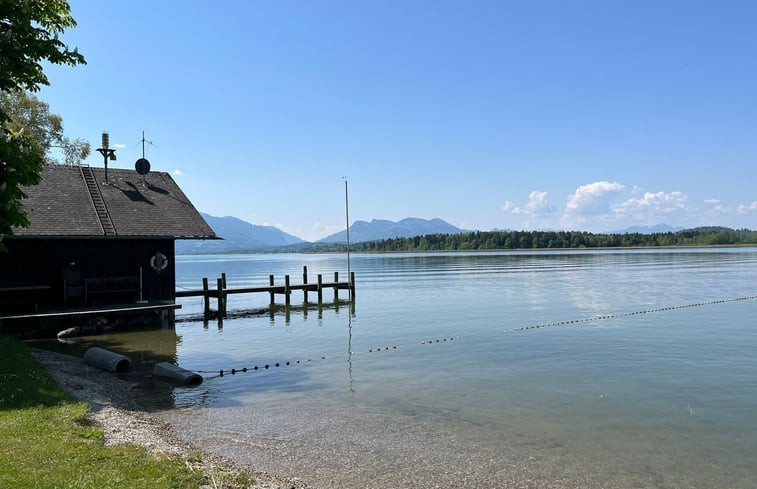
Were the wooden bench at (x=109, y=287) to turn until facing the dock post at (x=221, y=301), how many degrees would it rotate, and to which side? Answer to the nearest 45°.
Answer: approximately 135° to its left

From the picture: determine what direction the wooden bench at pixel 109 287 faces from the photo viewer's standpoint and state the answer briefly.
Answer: facing the viewer

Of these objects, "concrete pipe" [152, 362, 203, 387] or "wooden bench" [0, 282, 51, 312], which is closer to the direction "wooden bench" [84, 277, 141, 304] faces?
the concrete pipe

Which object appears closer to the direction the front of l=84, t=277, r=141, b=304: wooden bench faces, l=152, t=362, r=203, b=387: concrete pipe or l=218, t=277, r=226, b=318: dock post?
the concrete pipe

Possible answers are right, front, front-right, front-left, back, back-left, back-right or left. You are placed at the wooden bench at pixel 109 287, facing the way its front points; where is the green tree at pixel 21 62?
front

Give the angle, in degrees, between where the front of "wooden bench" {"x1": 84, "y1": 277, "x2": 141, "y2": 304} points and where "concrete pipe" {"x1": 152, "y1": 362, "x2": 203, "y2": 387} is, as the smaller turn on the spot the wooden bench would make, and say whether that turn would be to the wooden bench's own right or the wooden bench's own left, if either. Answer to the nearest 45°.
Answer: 0° — it already faces it

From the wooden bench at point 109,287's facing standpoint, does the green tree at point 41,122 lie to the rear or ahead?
to the rear

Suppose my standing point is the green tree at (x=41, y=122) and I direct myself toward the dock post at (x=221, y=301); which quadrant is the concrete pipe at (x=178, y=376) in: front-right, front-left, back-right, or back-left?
front-right

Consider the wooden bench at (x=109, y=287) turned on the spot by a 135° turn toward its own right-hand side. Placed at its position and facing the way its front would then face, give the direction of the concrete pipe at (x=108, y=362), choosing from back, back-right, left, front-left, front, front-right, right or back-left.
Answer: back-left

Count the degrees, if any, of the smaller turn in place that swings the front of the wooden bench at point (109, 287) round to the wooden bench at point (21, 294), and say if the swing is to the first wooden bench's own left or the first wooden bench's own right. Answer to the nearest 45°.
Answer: approximately 90° to the first wooden bench's own right
